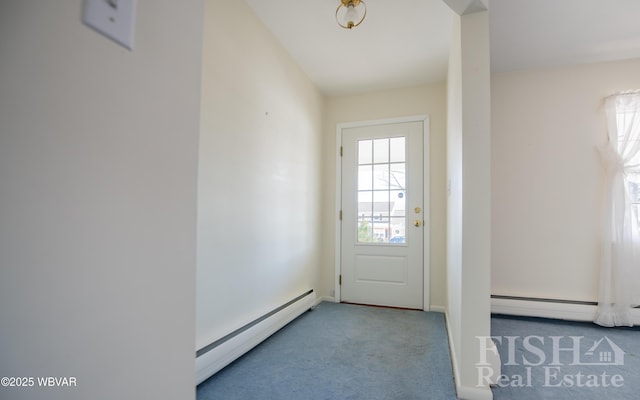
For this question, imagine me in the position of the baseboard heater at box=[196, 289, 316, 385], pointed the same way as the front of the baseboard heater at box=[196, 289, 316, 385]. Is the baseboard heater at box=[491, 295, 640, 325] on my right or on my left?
on my left

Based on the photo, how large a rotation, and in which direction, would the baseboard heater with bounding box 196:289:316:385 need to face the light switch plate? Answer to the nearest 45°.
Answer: approximately 45° to its right

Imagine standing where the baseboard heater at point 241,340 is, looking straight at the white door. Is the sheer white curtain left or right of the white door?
right

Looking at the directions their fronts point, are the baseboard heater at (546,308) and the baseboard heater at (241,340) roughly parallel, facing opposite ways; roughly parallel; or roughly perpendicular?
roughly perpendicular

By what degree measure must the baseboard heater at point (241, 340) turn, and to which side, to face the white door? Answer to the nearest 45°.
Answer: approximately 90° to its left

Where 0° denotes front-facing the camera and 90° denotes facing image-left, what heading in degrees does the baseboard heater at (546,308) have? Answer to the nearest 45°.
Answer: approximately 0°

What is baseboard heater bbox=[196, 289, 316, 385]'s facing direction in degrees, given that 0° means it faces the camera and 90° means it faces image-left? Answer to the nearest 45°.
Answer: approximately 315°
